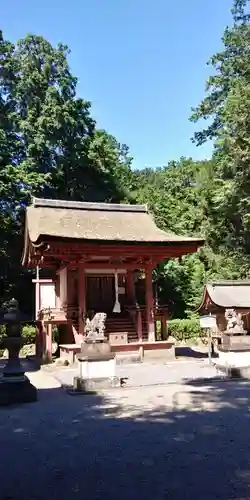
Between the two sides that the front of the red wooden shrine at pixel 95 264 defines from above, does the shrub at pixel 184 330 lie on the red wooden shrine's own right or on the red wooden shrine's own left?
on the red wooden shrine's own left

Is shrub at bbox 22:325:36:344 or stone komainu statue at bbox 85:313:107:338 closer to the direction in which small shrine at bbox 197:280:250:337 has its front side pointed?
the stone komainu statue

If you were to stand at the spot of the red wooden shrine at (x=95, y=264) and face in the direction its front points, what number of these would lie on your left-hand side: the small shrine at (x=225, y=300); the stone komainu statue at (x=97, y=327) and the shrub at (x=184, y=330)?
2

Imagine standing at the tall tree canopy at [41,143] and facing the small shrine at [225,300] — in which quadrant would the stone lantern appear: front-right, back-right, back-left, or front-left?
front-right

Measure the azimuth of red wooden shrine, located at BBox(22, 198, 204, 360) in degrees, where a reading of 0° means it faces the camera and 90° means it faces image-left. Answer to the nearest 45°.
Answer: approximately 315°

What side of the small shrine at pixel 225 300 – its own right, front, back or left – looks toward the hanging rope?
right

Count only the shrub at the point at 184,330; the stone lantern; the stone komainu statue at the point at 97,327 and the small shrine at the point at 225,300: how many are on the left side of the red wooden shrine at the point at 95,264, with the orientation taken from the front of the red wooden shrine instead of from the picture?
2

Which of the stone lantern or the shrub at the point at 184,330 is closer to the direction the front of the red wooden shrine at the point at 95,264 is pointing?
the stone lantern
